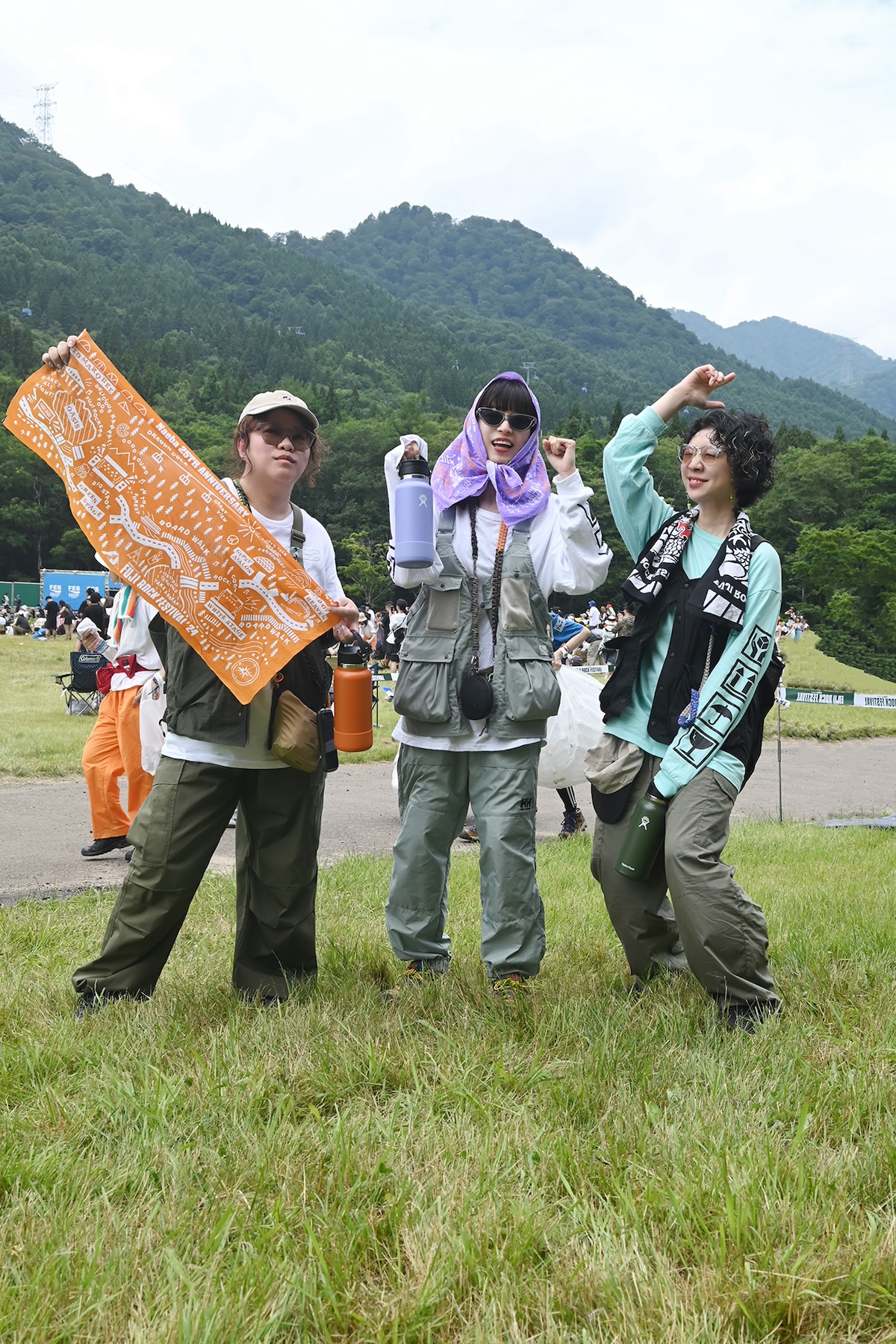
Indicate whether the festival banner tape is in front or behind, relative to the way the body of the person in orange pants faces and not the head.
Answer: behind

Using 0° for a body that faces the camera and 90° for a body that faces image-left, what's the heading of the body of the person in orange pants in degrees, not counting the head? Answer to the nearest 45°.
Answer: approximately 45°
